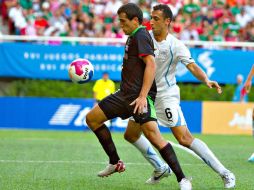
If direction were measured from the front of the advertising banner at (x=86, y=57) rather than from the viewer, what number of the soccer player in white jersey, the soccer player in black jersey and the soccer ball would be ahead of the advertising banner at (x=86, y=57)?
3

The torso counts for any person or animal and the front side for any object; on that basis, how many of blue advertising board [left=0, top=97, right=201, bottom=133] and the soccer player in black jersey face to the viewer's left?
1

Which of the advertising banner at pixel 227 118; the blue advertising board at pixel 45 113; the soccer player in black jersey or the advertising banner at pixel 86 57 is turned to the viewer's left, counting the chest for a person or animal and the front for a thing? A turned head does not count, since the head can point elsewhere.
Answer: the soccer player in black jersey

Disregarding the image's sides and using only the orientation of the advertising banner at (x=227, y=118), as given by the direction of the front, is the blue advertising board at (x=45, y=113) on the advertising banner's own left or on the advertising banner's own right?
on the advertising banner's own right

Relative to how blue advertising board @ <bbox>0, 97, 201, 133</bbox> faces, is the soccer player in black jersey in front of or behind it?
in front

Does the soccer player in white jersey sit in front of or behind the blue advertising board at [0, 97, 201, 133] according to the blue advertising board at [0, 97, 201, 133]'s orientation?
in front

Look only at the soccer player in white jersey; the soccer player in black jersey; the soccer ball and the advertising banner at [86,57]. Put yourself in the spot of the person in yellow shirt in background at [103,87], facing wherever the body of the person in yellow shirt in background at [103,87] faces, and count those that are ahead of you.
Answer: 3

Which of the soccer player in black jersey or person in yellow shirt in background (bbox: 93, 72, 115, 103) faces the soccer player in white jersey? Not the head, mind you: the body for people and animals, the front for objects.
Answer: the person in yellow shirt in background
